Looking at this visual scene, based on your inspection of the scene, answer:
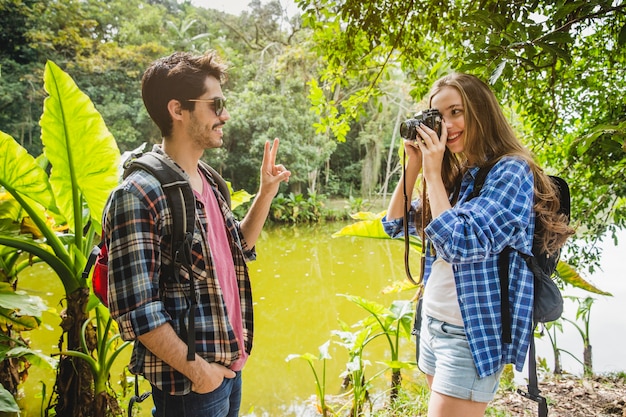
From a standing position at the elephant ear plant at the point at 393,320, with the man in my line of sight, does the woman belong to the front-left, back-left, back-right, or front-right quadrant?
front-left

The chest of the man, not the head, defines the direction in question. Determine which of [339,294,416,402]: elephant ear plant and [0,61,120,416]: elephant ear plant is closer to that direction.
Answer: the [339,294,416,402]: elephant ear plant

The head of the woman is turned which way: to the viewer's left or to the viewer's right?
to the viewer's left

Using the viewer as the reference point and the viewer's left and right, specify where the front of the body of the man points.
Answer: facing to the right of the viewer

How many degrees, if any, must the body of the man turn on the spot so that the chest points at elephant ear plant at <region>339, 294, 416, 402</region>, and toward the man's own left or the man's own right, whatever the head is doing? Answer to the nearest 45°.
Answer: approximately 45° to the man's own left

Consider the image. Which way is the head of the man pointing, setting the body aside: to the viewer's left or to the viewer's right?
to the viewer's right
